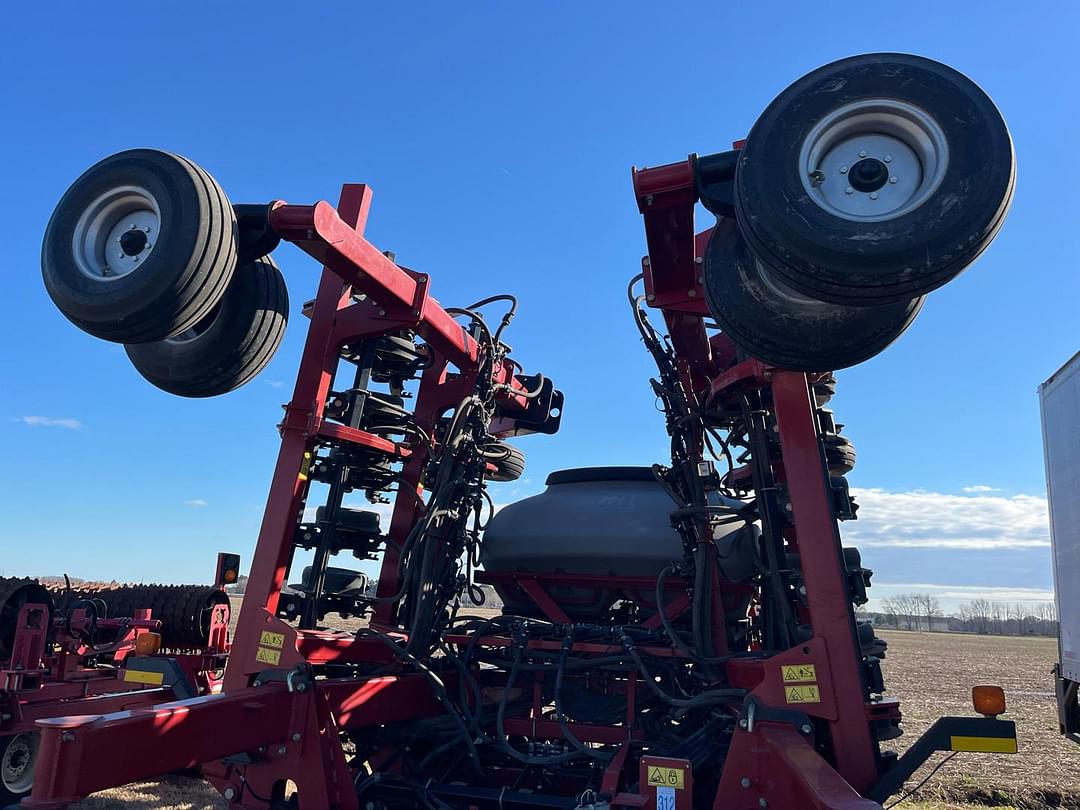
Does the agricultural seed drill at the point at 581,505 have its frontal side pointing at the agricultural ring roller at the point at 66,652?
no

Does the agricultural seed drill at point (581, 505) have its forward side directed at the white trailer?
no
